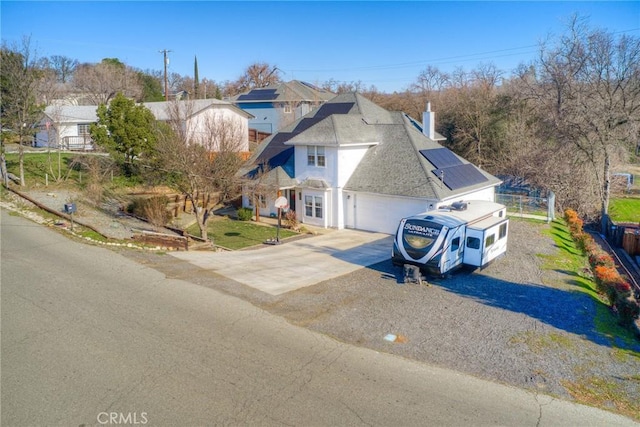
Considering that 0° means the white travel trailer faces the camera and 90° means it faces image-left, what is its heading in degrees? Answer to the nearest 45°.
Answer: approximately 45°

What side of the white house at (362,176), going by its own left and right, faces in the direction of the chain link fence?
left

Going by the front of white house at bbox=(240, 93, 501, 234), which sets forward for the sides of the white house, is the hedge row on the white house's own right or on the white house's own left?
on the white house's own left

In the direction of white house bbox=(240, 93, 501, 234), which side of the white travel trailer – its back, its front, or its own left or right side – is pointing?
right

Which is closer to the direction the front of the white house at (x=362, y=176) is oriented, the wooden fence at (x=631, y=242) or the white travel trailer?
the white travel trailer

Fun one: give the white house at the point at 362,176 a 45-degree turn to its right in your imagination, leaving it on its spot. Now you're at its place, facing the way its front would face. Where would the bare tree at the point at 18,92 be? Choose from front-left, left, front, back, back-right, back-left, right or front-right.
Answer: front

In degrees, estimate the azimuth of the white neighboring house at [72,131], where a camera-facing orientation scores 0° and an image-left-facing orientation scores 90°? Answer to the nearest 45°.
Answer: approximately 0°

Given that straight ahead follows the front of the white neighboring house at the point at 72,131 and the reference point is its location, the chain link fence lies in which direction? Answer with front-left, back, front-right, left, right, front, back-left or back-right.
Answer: front-left

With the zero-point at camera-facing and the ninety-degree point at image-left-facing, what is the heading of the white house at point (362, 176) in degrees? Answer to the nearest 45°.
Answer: approximately 45°

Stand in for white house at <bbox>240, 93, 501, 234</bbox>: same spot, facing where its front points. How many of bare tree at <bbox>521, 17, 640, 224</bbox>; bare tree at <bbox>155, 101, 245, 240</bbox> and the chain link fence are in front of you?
1

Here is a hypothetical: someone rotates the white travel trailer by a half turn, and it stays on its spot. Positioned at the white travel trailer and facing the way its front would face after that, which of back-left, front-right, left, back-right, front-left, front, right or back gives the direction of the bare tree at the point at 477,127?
front-left
